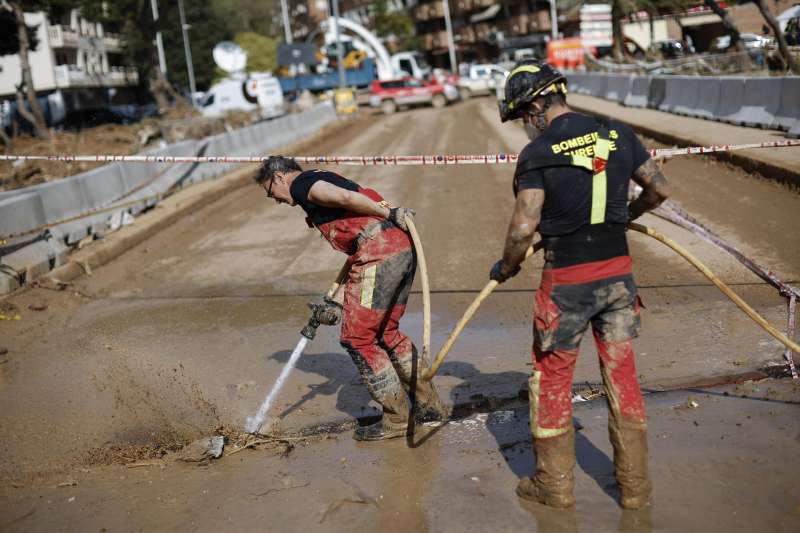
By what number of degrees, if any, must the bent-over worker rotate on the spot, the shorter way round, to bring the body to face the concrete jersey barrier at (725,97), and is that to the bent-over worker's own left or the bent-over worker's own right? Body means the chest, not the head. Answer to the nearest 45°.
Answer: approximately 135° to the bent-over worker's own right

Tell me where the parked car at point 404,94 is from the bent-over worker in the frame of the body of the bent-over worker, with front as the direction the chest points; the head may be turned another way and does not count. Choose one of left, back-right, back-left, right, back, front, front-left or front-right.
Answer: right

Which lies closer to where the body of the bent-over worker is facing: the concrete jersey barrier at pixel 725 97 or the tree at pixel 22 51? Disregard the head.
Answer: the tree

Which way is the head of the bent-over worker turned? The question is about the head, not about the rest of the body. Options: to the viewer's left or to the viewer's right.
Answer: to the viewer's left

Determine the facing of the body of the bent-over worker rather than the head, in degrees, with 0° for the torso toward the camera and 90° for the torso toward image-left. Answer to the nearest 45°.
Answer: approximately 90°
